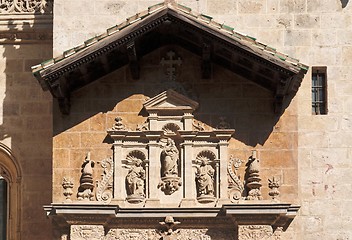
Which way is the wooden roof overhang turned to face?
toward the camera
